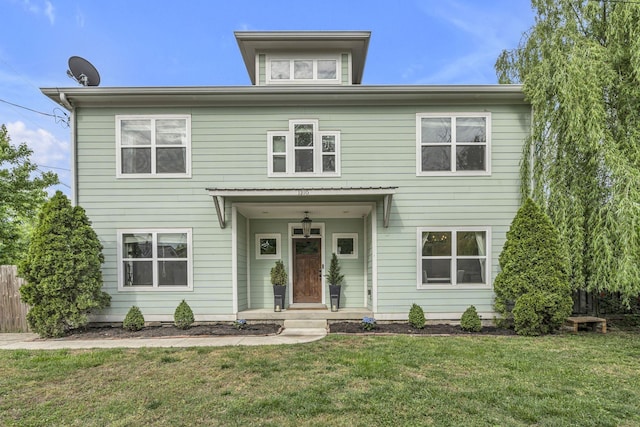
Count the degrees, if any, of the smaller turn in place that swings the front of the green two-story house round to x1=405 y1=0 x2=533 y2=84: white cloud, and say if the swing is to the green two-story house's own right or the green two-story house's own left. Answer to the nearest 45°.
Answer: approximately 135° to the green two-story house's own left

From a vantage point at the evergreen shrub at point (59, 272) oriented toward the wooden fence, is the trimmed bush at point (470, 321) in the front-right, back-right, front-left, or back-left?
back-right

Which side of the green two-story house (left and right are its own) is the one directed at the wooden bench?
left

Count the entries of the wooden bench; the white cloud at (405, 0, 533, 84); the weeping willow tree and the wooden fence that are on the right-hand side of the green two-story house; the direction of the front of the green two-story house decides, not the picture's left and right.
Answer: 1

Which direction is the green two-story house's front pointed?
toward the camera
